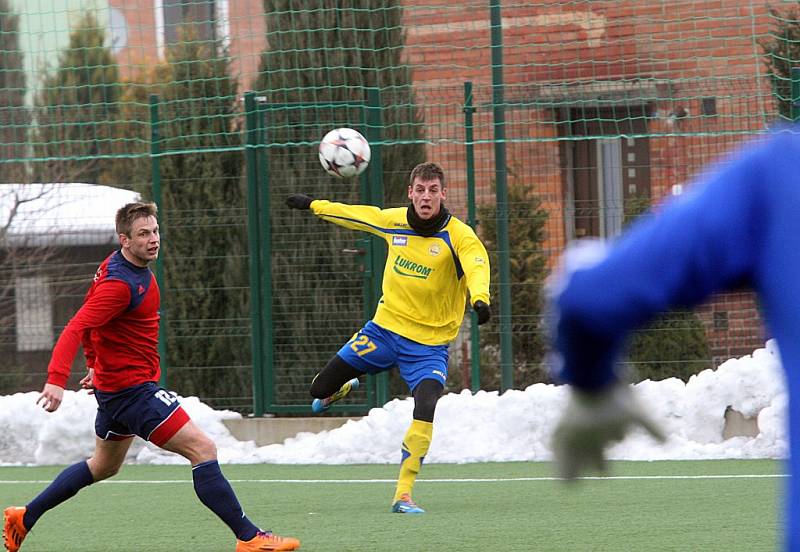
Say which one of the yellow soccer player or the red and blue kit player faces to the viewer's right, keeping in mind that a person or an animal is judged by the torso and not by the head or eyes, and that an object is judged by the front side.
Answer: the red and blue kit player

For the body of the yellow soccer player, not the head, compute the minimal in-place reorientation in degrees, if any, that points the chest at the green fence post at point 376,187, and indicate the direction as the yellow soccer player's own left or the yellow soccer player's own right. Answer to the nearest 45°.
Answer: approximately 180°

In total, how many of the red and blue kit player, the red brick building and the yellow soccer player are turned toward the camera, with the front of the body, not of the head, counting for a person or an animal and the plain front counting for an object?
2

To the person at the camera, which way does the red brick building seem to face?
facing the viewer

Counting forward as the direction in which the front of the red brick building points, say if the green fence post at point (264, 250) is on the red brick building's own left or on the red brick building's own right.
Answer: on the red brick building's own right

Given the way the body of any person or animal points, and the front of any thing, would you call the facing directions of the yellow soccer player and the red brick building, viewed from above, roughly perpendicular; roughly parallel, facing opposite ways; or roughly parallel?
roughly parallel

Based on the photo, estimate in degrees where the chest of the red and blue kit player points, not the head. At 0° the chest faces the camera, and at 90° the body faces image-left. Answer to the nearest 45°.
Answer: approximately 270°

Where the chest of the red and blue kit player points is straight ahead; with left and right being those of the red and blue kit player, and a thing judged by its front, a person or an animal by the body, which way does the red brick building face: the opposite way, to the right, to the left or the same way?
to the right

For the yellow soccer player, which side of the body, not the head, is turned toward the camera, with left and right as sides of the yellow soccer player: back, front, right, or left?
front

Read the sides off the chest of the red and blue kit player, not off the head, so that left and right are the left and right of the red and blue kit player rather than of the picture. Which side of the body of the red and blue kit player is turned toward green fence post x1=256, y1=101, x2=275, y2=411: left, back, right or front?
left

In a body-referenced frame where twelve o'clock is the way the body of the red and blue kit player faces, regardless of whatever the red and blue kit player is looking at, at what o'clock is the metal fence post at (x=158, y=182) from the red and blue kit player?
The metal fence post is roughly at 9 o'clock from the red and blue kit player.

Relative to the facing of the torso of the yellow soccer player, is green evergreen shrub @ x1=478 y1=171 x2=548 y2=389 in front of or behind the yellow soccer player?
behind

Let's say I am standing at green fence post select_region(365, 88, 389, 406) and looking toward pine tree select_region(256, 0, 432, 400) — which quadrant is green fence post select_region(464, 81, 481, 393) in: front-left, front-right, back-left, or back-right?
back-right

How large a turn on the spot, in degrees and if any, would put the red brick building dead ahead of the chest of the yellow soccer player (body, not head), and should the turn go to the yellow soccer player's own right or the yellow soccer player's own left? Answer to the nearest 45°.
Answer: approximately 135° to the yellow soccer player's own left

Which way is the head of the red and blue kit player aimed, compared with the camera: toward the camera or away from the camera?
toward the camera

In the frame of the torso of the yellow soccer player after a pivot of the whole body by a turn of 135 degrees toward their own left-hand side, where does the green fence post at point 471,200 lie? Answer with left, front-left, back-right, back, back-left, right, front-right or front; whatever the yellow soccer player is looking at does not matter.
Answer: front-left

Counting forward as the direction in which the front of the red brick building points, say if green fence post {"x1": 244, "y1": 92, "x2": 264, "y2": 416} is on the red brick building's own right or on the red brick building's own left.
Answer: on the red brick building's own right
